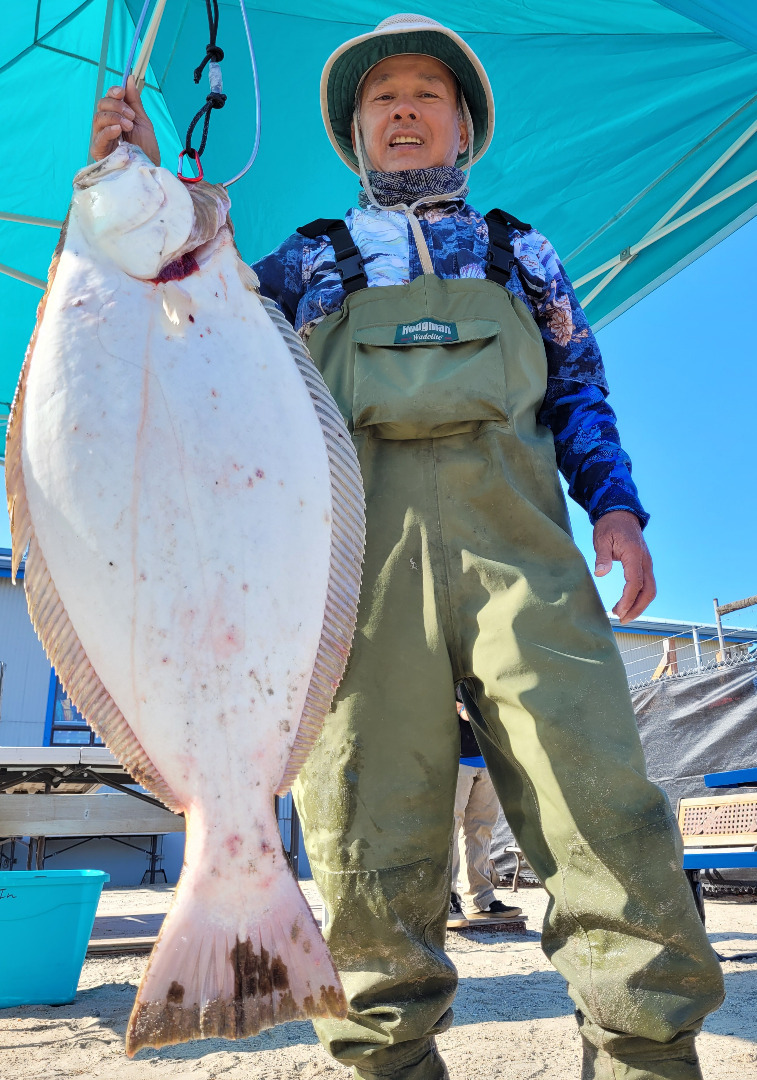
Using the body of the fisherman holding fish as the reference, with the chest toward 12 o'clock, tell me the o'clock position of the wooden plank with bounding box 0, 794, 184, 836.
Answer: The wooden plank is roughly at 5 o'clock from the fisherman holding fish.

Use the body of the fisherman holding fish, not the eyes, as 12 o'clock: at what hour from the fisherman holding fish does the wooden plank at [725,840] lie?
The wooden plank is roughly at 7 o'clock from the fisherman holding fish.

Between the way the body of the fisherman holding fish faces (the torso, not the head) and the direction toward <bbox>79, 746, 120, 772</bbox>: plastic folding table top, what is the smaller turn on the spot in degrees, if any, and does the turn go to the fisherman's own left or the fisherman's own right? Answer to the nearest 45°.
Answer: approximately 135° to the fisherman's own right

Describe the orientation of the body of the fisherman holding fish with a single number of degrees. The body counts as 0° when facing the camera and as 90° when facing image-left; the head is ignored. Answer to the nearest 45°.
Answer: approximately 0°

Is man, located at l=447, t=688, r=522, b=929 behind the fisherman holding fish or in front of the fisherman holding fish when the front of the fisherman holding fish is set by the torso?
behind

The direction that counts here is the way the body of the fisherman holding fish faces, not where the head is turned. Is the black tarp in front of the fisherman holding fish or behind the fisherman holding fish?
behind
